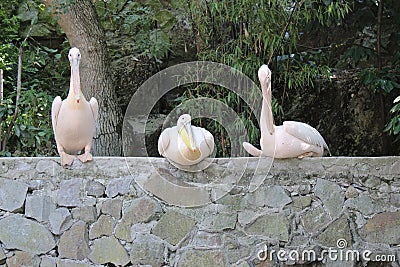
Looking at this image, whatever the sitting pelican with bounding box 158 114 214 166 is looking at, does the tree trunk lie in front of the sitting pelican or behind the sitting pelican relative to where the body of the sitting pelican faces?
behind

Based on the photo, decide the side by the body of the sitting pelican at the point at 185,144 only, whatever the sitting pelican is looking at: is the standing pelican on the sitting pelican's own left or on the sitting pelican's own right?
on the sitting pelican's own right

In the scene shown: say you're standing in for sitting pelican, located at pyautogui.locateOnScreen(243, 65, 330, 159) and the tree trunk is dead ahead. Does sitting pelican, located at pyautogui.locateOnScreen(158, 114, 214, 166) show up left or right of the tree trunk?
left

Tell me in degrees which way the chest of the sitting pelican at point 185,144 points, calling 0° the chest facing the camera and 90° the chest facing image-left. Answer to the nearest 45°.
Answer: approximately 0°

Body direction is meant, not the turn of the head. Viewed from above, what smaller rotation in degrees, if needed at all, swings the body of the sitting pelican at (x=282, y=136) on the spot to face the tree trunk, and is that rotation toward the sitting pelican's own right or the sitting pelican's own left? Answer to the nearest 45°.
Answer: approximately 45° to the sitting pelican's own right

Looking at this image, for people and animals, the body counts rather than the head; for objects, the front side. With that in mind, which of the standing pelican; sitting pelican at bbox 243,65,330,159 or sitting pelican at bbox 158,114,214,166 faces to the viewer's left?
sitting pelican at bbox 243,65,330,159

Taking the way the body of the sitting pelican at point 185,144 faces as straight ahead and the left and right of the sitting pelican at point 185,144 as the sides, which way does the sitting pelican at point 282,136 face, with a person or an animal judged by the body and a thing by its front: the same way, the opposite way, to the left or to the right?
to the right

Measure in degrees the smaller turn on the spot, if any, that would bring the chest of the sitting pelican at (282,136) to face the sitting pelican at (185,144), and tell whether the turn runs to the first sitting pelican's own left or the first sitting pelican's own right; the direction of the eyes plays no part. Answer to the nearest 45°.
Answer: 0° — it already faces it

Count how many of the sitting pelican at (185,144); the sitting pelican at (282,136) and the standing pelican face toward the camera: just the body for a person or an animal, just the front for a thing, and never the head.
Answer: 2

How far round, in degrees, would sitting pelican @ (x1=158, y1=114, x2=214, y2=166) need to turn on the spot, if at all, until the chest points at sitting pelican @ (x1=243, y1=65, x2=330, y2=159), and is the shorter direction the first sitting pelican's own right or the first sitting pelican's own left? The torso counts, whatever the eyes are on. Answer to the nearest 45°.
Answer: approximately 90° to the first sitting pelican's own left

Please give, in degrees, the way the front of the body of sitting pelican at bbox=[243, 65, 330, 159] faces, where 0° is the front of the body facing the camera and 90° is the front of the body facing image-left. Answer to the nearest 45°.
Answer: approximately 90°

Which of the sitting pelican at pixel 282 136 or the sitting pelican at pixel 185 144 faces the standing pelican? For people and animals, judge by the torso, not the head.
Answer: the sitting pelican at pixel 282 136
